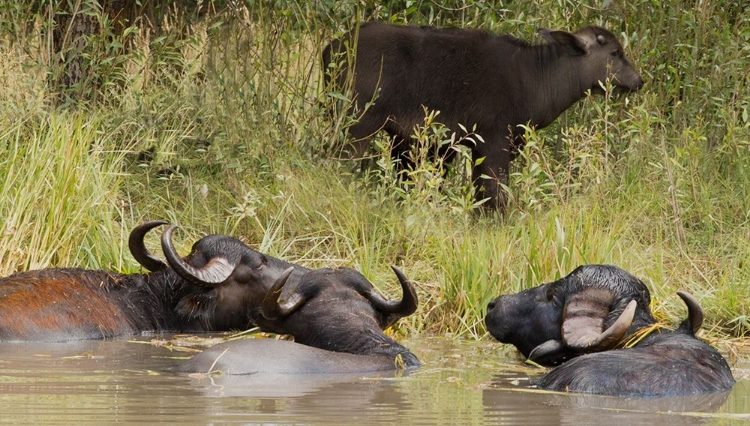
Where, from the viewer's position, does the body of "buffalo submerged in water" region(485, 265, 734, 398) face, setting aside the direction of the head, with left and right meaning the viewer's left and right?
facing away from the viewer and to the left of the viewer

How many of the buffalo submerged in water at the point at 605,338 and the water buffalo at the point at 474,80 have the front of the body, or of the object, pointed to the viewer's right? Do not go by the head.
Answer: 1

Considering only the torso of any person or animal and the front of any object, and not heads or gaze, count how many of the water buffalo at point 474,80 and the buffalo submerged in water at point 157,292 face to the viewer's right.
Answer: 2

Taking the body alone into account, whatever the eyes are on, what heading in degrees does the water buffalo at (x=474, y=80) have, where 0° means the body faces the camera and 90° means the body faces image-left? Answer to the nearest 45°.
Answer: approximately 270°

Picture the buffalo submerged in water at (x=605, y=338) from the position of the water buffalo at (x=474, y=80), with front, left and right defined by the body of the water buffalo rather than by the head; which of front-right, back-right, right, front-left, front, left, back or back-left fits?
right

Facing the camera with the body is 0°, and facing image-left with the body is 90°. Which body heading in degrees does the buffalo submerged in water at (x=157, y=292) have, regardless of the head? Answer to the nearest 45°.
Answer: approximately 270°

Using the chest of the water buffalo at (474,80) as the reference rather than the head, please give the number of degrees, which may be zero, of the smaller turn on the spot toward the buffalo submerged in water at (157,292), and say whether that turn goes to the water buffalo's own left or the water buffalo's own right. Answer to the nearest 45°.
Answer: approximately 135° to the water buffalo's own right

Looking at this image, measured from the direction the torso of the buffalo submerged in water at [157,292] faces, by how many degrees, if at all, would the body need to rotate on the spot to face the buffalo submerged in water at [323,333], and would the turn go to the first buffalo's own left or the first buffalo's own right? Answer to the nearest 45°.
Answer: approximately 45° to the first buffalo's own right

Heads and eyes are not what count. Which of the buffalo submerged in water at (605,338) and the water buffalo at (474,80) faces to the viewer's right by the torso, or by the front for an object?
the water buffalo

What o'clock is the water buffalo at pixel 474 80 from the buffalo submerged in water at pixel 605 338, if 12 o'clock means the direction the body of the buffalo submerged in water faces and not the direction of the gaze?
The water buffalo is roughly at 1 o'clock from the buffalo submerged in water.

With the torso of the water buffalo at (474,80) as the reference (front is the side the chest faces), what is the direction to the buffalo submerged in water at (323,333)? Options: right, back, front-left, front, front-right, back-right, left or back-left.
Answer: right
